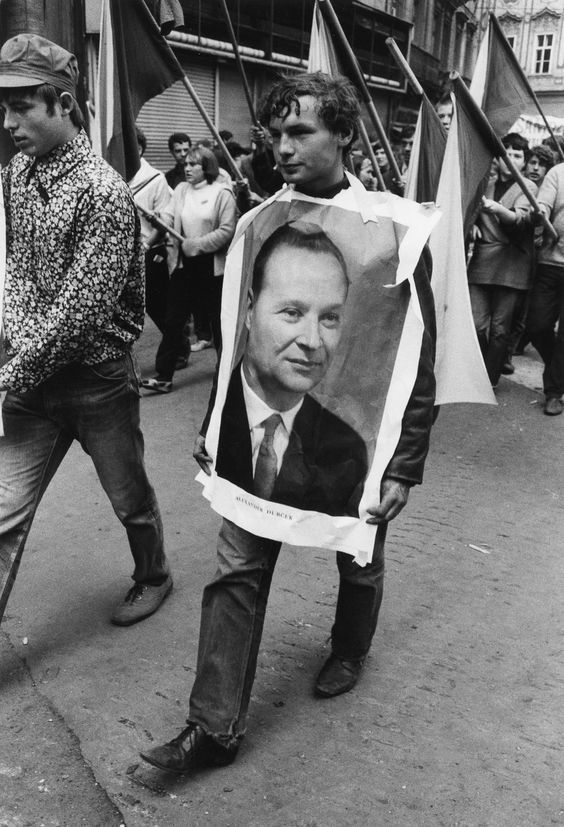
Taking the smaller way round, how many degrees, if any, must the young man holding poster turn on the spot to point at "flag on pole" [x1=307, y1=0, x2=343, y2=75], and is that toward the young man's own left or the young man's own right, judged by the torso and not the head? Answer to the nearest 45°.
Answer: approximately 135° to the young man's own right

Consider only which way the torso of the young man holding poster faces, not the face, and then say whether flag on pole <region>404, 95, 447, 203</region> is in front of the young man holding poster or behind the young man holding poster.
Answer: behind

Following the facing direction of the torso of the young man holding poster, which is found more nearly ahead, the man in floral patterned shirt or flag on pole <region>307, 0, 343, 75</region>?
the man in floral patterned shirt

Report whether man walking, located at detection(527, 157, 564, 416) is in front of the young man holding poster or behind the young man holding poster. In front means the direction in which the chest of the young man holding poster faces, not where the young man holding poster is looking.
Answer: behind

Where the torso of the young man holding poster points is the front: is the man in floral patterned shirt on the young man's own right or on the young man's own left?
on the young man's own right

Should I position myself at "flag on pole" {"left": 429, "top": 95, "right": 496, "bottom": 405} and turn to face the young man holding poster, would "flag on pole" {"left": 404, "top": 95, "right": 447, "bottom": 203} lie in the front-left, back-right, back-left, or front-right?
back-right

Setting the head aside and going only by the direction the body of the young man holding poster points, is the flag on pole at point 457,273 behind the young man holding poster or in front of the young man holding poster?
behind

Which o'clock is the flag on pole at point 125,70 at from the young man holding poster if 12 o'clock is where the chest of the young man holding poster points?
The flag on pole is roughly at 4 o'clock from the young man holding poster.

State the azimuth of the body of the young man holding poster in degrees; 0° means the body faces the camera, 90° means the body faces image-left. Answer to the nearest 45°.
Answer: approximately 45°
